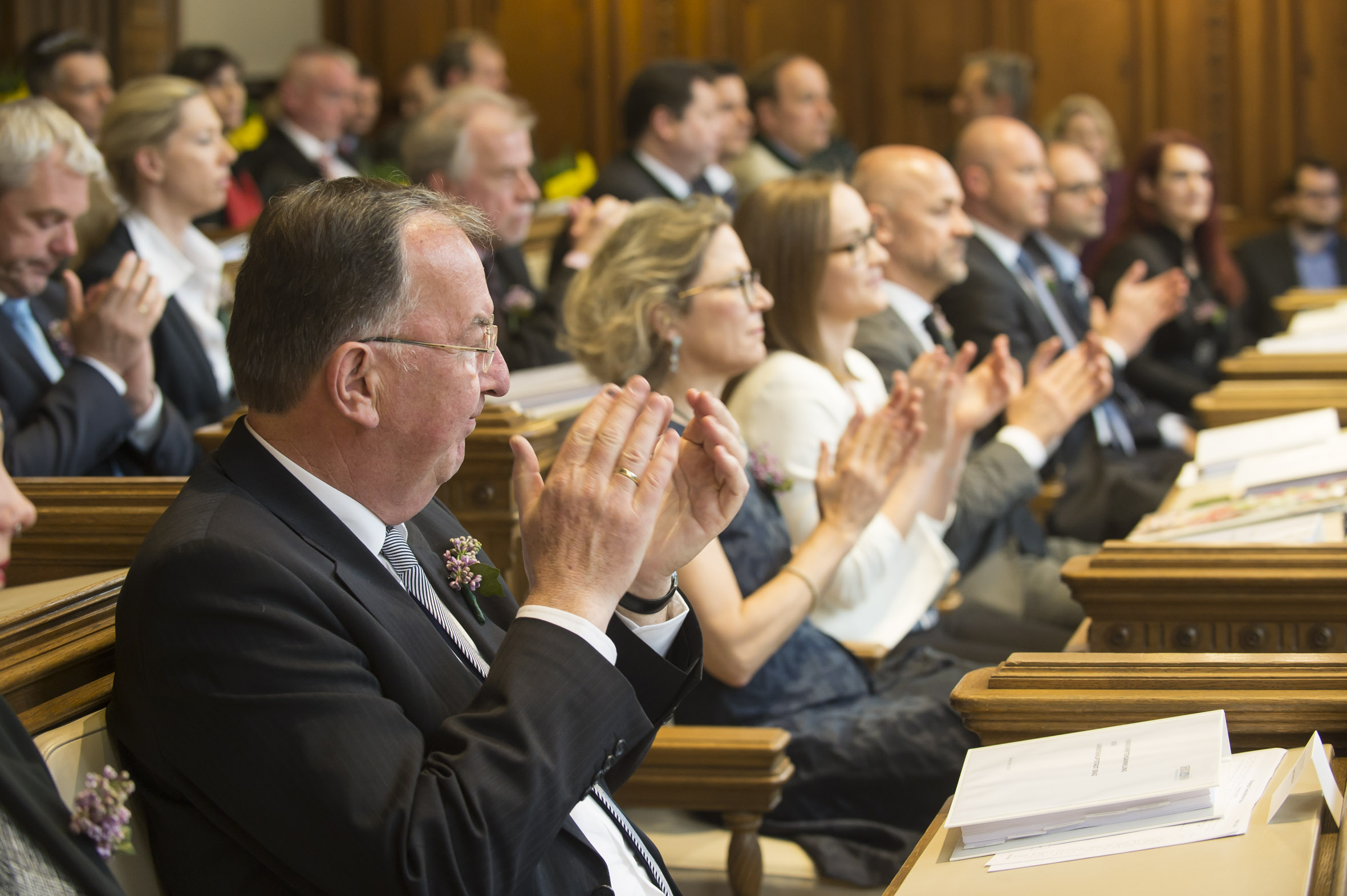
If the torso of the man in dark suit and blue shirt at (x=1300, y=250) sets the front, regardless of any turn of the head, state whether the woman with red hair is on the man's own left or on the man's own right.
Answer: on the man's own right

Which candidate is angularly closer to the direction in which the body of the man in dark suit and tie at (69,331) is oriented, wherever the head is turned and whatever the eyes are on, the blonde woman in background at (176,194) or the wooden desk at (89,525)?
the wooden desk

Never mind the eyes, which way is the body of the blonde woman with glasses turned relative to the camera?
to the viewer's right

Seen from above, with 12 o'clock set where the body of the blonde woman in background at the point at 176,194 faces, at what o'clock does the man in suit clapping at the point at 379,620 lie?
The man in suit clapping is roughly at 3 o'clock from the blonde woman in background.

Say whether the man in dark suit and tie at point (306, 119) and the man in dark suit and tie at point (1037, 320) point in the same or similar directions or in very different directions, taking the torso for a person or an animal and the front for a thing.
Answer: same or similar directions

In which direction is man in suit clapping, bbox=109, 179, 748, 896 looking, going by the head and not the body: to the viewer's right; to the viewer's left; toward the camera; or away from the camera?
to the viewer's right

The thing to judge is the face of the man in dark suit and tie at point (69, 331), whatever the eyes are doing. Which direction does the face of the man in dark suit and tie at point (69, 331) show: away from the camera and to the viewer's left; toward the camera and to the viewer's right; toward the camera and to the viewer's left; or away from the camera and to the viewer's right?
toward the camera and to the viewer's right

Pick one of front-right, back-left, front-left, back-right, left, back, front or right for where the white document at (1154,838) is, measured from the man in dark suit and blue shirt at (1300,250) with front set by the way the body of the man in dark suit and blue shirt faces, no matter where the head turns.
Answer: front-right

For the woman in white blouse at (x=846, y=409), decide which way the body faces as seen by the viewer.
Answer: to the viewer's right

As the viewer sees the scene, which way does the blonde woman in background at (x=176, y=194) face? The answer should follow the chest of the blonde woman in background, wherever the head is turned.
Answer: to the viewer's right

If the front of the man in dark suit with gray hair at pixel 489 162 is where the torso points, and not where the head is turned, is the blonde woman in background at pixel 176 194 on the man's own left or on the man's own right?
on the man's own right

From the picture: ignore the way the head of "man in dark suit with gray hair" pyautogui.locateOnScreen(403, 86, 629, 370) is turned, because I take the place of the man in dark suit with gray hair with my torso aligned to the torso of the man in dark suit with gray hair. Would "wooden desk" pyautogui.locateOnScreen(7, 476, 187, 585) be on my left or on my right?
on my right

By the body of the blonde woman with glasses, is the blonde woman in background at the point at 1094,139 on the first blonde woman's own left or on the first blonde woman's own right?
on the first blonde woman's own left

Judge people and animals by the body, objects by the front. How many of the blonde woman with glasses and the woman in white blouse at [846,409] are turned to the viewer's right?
2

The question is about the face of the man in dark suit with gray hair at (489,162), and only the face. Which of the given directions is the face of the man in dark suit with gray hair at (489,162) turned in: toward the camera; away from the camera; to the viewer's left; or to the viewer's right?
to the viewer's right
